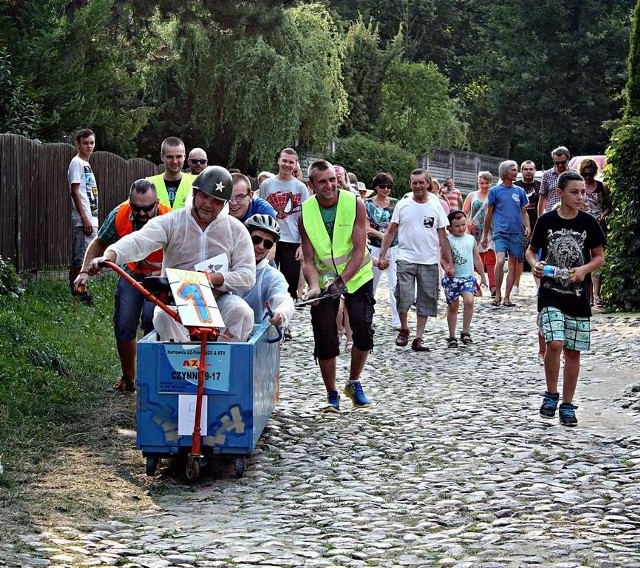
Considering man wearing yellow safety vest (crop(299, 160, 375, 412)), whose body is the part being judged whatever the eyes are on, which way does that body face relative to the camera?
toward the camera

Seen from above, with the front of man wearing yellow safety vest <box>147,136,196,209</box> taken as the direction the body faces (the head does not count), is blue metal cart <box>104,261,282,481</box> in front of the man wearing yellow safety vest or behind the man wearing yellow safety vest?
in front

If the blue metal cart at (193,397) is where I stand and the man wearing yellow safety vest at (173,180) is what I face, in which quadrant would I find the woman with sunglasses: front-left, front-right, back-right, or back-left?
front-right

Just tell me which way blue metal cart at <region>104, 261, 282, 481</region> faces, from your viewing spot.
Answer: facing the viewer

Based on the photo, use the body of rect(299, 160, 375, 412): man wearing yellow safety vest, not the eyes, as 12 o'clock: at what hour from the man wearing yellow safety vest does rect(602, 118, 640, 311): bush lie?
The bush is roughly at 7 o'clock from the man wearing yellow safety vest.

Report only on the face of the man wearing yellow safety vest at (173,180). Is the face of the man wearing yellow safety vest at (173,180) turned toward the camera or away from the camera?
toward the camera

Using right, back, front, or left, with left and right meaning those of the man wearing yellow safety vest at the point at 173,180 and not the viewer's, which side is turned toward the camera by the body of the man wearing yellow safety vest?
front

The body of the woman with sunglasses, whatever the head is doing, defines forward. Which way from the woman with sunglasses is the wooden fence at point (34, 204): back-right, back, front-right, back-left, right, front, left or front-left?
right

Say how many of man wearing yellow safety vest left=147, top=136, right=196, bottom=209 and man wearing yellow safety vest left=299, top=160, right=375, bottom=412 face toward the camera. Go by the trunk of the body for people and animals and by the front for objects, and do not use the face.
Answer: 2

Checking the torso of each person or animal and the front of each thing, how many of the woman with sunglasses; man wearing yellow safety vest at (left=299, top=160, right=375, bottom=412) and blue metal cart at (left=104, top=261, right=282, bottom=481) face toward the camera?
3

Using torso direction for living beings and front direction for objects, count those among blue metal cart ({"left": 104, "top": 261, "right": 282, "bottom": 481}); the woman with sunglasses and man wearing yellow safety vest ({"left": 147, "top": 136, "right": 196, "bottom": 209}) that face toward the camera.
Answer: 3

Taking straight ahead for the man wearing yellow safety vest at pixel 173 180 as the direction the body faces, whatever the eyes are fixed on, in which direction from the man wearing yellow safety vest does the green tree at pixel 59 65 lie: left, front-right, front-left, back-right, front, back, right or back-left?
back

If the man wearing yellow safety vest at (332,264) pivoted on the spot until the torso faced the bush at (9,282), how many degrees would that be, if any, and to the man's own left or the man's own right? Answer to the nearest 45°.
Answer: approximately 135° to the man's own right

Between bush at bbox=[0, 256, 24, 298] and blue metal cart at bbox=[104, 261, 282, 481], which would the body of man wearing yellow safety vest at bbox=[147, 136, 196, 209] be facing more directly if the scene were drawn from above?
the blue metal cart
